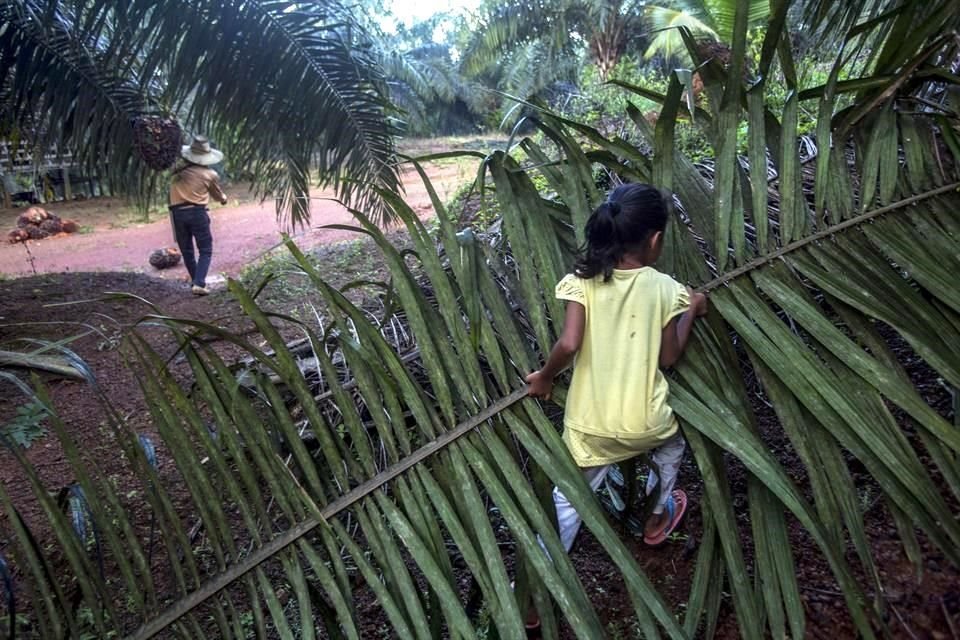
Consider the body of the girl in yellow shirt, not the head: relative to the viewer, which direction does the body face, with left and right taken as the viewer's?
facing away from the viewer

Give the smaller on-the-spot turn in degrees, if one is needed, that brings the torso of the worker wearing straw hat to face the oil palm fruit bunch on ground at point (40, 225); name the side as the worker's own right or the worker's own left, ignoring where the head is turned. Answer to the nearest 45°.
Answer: approximately 45° to the worker's own left

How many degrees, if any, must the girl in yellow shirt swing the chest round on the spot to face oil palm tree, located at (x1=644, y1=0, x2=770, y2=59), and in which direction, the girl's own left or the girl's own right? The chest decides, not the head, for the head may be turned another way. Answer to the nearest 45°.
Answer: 0° — they already face it

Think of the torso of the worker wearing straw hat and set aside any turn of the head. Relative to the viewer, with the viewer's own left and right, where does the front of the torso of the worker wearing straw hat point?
facing away from the viewer and to the right of the viewer

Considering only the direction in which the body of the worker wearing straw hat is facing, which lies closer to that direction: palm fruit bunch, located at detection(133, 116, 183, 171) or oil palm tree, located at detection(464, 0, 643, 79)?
the oil palm tree

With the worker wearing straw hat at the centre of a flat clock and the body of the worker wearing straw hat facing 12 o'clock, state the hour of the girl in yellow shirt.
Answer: The girl in yellow shirt is roughly at 4 o'clock from the worker wearing straw hat.

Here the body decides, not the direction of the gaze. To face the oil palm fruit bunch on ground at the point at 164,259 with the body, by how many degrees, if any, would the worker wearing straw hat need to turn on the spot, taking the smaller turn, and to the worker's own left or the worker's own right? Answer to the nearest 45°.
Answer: approximately 45° to the worker's own left
